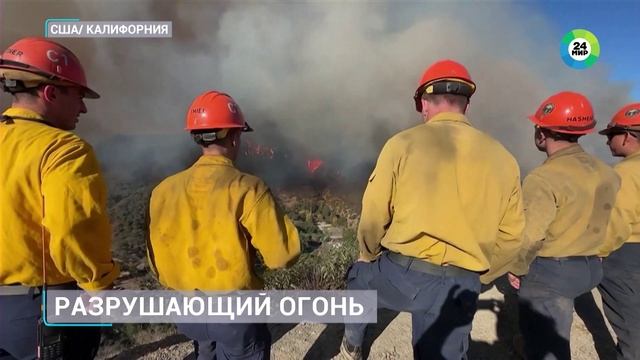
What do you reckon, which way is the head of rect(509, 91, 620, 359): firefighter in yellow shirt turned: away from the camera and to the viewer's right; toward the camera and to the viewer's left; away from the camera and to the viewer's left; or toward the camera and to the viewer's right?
away from the camera and to the viewer's left

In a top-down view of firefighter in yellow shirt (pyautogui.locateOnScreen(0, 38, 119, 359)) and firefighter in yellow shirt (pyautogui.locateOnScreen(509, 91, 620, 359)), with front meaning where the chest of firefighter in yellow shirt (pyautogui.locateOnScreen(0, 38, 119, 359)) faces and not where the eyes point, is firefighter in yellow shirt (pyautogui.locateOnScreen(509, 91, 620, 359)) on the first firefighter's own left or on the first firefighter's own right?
on the first firefighter's own right

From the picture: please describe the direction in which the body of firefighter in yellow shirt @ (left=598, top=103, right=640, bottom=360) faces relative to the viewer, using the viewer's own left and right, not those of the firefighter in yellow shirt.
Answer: facing away from the viewer and to the left of the viewer

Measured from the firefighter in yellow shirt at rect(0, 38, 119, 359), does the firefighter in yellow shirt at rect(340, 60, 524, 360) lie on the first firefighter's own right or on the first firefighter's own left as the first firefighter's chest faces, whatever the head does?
on the first firefighter's own right

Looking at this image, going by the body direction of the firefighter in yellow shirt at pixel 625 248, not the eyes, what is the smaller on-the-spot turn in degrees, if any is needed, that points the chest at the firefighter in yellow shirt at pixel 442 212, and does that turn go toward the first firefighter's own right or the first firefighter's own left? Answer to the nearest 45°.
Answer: approximately 90° to the first firefighter's own left

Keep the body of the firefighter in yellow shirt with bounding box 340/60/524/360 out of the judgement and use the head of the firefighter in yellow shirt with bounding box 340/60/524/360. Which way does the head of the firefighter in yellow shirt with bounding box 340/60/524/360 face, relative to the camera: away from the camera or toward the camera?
away from the camera

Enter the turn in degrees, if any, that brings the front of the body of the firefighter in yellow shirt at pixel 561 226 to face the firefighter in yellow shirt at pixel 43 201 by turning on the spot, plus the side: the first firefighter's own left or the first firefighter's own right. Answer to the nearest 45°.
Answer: approximately 90° to the first firefighter's own left

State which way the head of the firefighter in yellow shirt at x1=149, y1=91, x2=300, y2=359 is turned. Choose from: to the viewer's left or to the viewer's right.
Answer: to the viewer's right

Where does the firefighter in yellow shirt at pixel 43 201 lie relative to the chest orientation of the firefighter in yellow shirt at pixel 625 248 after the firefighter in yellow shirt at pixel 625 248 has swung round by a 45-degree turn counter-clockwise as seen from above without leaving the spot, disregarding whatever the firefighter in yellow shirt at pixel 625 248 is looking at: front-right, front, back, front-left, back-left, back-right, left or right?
front-left

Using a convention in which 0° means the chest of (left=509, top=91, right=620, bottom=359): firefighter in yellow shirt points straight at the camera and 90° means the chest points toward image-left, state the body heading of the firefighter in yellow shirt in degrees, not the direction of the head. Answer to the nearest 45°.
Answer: approximately 135°

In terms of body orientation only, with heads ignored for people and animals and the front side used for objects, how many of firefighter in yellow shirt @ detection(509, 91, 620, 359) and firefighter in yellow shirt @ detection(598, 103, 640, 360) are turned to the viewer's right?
0

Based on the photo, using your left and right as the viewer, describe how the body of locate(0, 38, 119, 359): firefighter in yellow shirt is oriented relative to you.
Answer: facing away from the viewer and to the right of the viewer

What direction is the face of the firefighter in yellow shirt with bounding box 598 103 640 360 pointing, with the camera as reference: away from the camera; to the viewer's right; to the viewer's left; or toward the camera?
to the viewer's left
